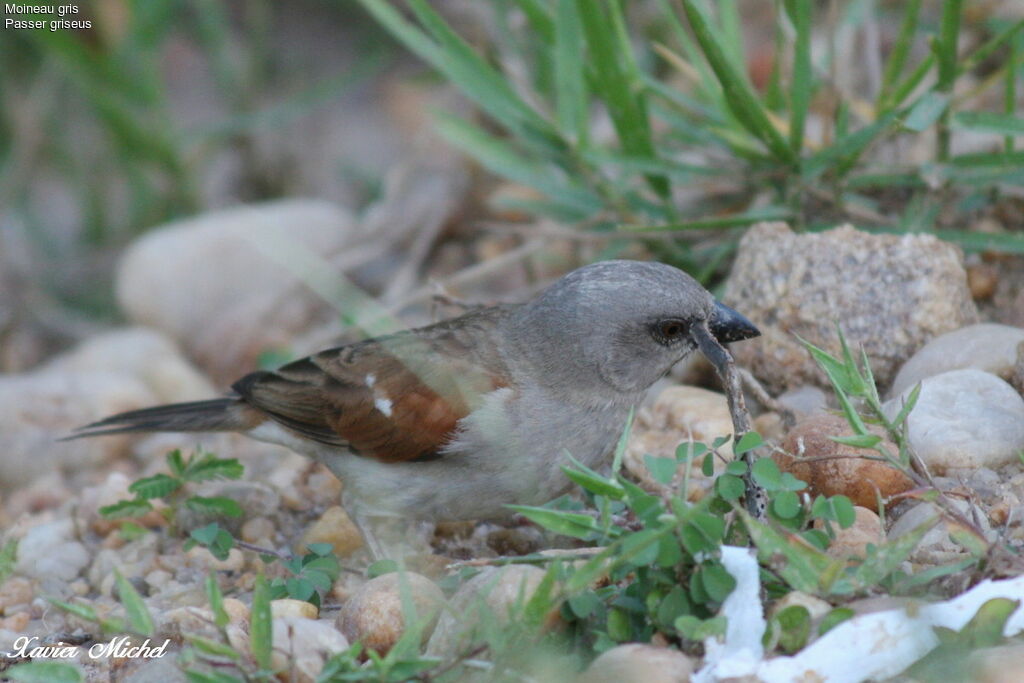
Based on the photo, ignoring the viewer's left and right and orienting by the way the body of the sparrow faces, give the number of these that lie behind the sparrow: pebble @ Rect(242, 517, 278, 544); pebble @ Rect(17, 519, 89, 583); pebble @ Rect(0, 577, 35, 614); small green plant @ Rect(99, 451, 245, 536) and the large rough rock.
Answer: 4

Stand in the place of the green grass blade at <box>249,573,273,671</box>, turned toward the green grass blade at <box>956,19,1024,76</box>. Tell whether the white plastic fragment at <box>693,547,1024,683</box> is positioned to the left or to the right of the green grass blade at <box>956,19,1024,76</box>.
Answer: right

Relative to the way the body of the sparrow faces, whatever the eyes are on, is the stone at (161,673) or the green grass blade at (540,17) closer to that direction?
the green grass blade

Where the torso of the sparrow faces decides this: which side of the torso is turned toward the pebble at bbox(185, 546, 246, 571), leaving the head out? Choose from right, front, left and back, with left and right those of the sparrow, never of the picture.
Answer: back

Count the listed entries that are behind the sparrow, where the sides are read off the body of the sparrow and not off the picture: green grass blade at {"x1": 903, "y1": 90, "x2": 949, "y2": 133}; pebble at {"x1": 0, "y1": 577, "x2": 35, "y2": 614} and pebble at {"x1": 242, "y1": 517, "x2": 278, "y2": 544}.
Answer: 2

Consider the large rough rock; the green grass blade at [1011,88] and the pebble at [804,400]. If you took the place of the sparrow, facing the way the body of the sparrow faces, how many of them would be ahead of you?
3

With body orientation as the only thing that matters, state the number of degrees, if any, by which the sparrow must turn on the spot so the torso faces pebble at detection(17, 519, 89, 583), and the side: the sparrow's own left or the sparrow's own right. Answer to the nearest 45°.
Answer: approximately 180°

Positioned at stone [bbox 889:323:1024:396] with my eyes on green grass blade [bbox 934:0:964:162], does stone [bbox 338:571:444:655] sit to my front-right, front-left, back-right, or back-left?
back-left

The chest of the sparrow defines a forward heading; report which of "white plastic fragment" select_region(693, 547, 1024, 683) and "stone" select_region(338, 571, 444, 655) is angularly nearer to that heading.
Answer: the white plastic fragment

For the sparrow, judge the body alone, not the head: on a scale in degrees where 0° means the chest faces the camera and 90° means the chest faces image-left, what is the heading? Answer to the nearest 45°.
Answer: approximately 270°
